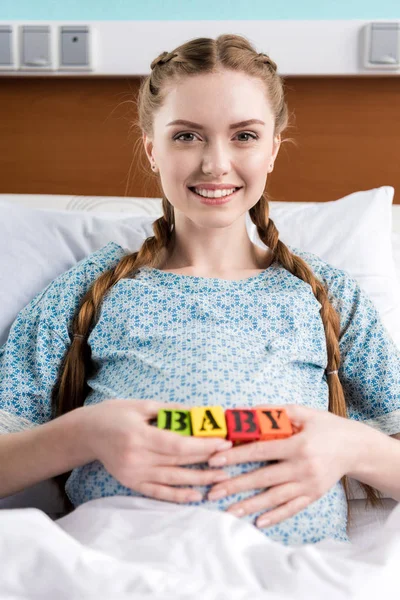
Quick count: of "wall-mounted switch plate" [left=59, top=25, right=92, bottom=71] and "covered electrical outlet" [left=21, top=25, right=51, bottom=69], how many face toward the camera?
2

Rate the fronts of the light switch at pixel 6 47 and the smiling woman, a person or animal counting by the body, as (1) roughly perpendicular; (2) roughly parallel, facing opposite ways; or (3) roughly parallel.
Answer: roughly parallel

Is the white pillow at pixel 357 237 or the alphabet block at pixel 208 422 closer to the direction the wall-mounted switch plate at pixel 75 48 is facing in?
the alphabet block

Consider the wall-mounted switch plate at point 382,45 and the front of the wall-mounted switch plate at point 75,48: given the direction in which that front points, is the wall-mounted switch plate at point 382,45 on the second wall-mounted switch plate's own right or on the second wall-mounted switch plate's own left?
on the second wall-mounted switch plate's own left

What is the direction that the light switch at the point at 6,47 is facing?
toward the camera

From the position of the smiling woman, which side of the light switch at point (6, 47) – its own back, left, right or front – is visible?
front

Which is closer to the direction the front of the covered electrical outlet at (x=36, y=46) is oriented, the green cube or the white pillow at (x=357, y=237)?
the green cube

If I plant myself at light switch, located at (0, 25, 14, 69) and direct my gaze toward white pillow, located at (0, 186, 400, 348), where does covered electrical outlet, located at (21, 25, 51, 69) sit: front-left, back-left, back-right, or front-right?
front-left

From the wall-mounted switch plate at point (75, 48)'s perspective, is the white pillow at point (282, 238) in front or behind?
in front

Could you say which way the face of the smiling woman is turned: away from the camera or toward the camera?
toward the camera

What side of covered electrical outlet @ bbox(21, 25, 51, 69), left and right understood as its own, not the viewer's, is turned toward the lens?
front

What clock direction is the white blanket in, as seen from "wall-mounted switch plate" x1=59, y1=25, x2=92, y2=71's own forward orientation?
The white blanket is roughly at 12 o'clock from the wall-mounted switch plate.

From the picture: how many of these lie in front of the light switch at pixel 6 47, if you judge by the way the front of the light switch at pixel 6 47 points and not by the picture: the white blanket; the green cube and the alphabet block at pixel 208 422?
3

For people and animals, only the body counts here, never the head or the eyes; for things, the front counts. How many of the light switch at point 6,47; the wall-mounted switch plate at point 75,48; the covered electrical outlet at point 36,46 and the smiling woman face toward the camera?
4
